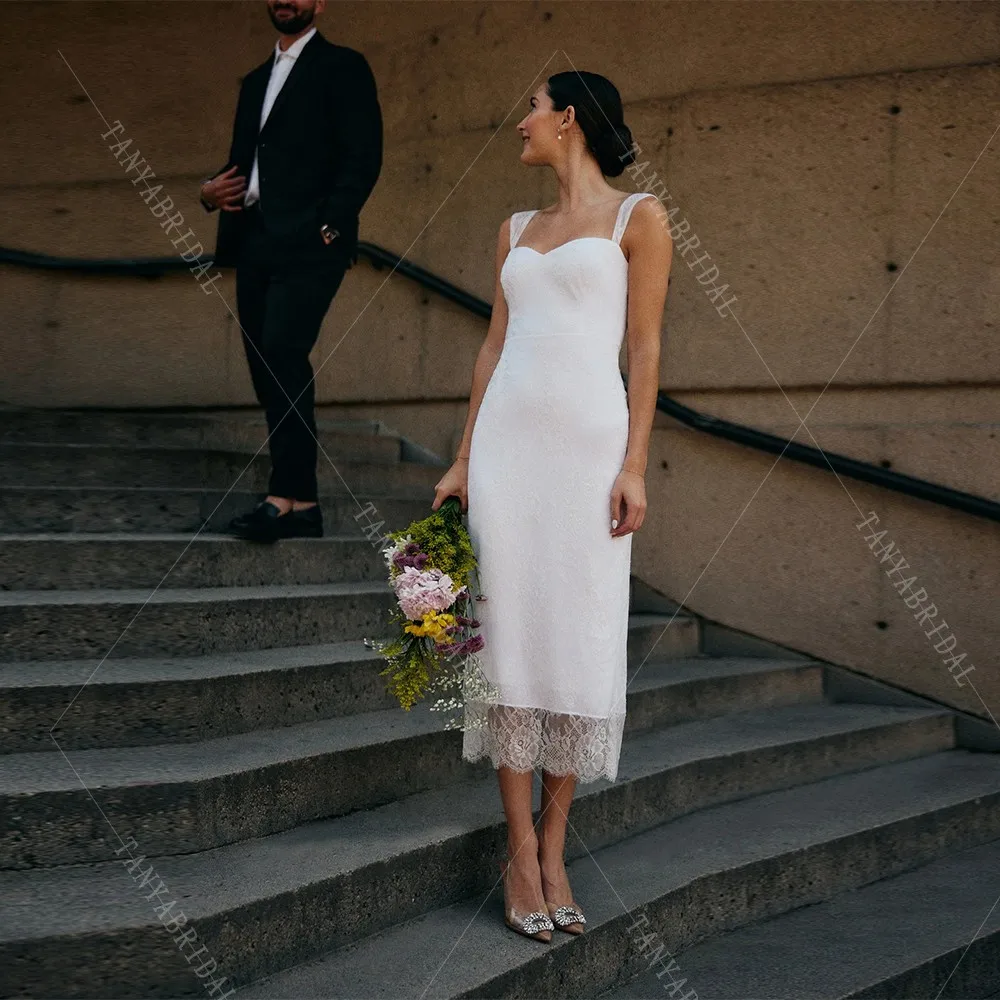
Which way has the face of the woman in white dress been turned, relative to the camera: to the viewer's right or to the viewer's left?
to the viewer's left

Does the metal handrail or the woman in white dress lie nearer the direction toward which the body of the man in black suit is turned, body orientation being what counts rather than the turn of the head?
the woman in white dress

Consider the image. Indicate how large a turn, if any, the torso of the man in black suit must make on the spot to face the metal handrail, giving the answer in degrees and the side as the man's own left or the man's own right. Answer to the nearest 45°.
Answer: approximately 180°

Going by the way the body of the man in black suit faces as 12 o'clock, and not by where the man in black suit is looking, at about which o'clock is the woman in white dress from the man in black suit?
The woman in white dress is roughly at 10 o'clock from the man in black suit.
